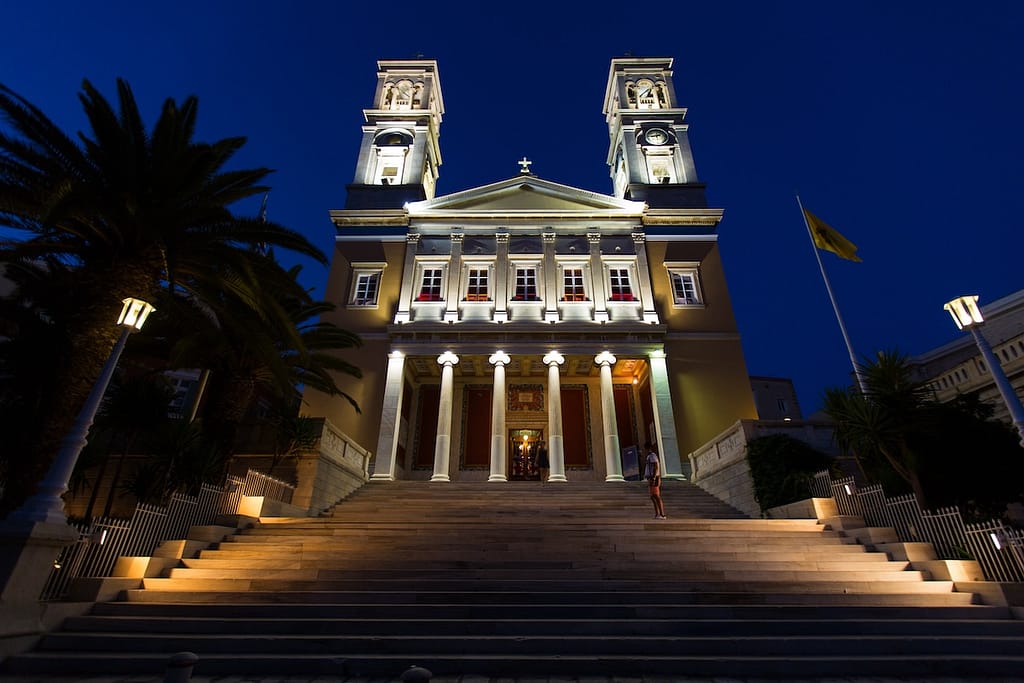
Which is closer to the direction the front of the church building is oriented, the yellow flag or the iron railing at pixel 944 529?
the iron railing

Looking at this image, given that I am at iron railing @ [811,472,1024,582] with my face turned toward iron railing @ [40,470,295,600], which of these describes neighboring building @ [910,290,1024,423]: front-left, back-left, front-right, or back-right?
back-right

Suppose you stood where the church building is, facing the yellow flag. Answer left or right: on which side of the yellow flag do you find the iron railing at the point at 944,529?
right

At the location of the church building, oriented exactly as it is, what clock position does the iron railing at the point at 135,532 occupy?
The iron railing is roughly at 1 o'clock from the church building.

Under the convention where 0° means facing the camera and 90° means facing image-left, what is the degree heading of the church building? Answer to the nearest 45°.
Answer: approximately 0°
